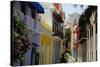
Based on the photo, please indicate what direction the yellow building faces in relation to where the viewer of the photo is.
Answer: facing the viewer and to the right of the viewer
